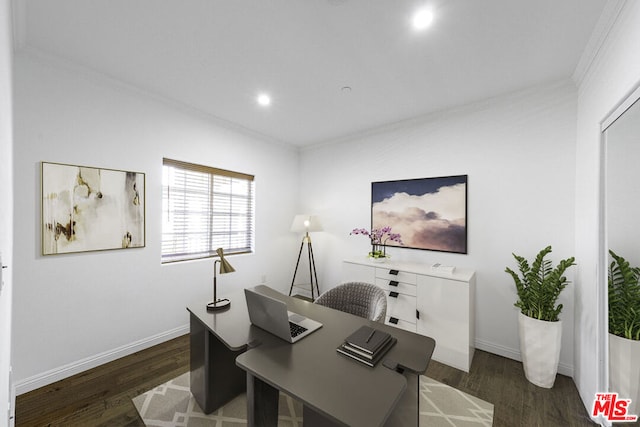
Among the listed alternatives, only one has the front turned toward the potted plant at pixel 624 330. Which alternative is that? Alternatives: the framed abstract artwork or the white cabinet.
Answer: the framed abstract artwork

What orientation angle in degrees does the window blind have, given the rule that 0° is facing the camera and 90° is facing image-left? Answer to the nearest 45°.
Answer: approximately 315°

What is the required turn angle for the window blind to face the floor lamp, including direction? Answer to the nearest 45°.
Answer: approximately 45° to its left

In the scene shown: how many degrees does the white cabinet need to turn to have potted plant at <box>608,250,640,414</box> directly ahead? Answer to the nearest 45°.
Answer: approximately 90° to its left

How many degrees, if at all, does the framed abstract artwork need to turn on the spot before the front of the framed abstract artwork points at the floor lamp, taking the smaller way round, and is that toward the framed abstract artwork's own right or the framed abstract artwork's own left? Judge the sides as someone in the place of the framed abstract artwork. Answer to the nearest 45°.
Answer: approximately 45° to the framed abstract artwork's own left

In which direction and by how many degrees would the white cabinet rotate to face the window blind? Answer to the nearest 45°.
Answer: approximately 45° to its right
